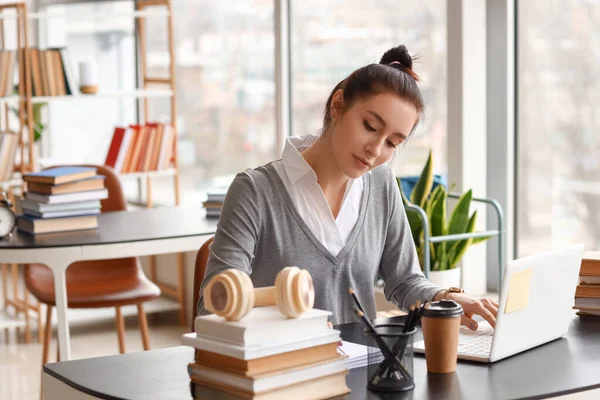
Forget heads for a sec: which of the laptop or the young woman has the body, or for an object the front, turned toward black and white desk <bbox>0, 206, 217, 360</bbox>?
the laptop

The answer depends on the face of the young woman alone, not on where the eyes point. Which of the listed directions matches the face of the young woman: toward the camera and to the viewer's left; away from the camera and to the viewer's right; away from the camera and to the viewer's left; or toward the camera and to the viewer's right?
toward the camera and to the viewer's right

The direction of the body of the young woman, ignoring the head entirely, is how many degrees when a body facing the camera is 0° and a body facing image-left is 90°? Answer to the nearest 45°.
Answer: approximately 315°

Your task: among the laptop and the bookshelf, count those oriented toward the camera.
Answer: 1

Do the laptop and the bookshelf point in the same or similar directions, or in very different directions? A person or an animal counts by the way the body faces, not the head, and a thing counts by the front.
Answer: very different directions

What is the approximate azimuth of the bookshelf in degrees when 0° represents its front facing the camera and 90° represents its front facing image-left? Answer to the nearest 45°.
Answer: approximately 0°

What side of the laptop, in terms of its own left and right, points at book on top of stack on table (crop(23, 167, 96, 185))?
front

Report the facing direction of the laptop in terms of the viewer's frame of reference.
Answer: facing away from the viewer and to the left of the viewer

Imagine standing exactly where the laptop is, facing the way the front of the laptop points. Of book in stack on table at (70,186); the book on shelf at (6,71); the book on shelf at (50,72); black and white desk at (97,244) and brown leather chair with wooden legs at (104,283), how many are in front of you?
5

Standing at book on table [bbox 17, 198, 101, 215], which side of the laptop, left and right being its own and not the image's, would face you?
front

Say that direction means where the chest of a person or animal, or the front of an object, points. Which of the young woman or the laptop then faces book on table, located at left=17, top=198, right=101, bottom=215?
the laptop
